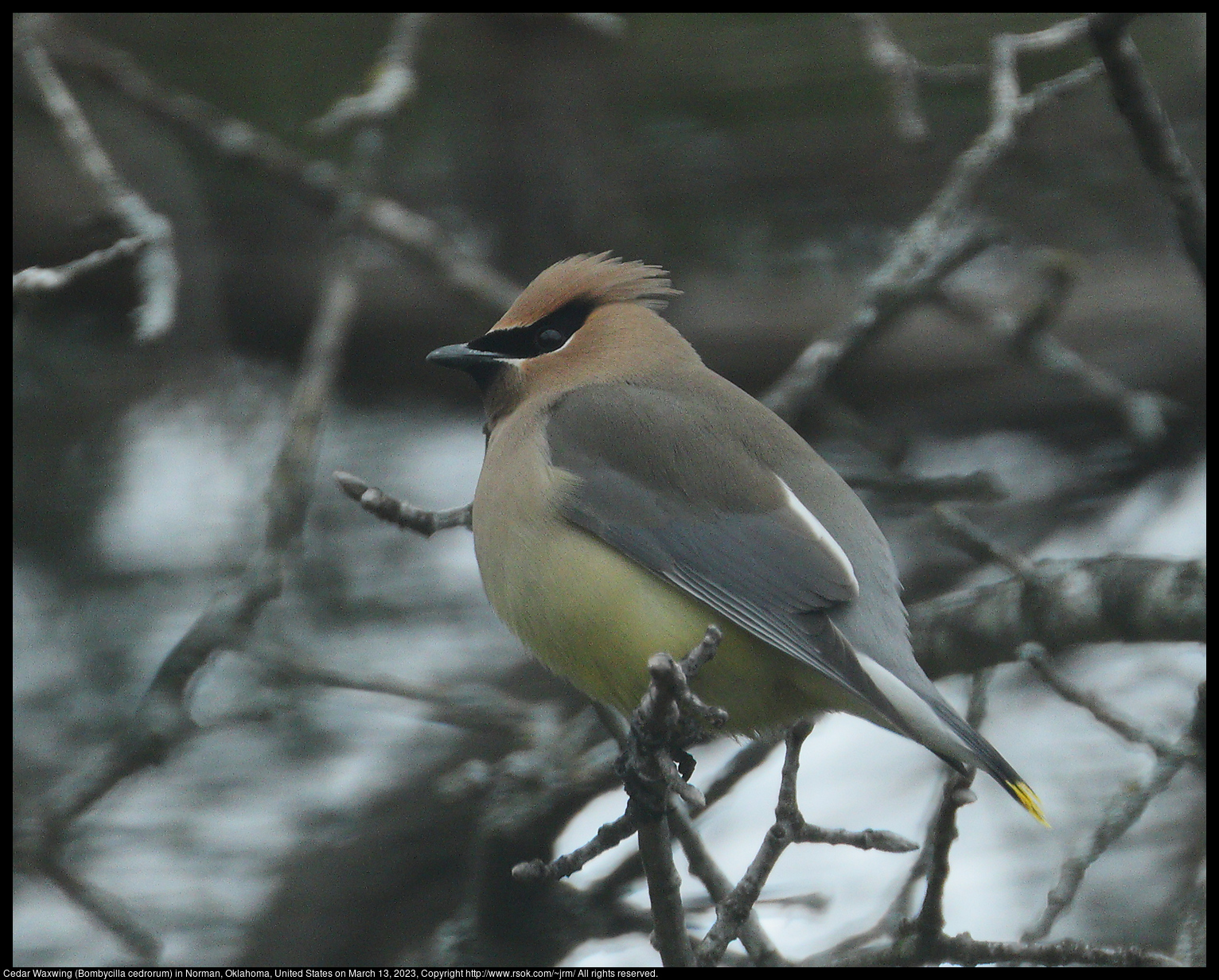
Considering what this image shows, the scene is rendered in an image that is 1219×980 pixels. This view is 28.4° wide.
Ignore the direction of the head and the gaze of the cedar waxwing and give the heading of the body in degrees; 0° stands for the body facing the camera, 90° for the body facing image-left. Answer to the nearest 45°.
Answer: approximately 90°

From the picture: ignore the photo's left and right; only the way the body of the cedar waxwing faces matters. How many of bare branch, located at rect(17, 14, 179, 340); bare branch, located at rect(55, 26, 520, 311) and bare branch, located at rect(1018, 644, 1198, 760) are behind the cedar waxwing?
1

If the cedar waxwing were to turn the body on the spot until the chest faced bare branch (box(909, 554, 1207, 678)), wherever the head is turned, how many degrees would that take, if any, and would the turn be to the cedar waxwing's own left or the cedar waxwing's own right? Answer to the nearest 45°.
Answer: approximately 135° to the cedar waxwing's own right

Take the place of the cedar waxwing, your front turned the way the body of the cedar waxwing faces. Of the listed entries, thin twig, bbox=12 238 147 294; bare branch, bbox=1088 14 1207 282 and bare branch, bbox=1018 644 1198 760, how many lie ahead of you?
1

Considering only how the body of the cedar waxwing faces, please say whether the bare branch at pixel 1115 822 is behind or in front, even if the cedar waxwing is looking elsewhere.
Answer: behind

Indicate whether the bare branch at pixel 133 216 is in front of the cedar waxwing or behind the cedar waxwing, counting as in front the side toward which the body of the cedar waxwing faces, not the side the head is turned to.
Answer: in front

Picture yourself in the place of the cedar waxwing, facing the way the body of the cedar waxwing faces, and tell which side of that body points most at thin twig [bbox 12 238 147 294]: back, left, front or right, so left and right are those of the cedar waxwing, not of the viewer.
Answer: front

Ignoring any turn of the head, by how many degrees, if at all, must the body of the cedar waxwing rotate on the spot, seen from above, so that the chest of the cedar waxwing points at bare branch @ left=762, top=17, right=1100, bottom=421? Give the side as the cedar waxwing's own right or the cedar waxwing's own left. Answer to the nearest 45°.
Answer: approximately 90° to the cedar waxwing's own right

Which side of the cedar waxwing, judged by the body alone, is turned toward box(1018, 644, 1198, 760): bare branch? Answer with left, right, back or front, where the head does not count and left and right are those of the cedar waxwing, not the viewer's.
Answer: back

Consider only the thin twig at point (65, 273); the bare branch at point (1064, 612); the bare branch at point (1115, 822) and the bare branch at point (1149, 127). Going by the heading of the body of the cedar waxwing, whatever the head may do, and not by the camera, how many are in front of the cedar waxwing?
1

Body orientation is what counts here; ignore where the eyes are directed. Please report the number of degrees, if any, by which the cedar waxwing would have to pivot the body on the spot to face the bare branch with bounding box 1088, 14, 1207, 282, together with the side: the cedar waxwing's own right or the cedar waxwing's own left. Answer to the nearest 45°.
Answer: approximately 135° to the cedar waxwing's own right
